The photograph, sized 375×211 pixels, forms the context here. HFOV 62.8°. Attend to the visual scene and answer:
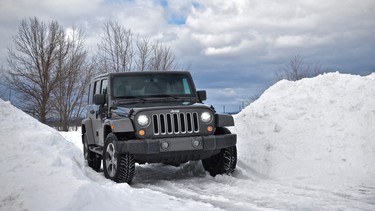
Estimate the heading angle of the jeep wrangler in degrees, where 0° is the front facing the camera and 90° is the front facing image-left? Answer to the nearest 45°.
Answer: approximately 315°
